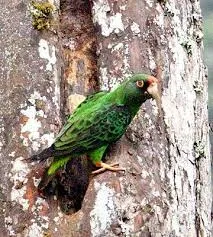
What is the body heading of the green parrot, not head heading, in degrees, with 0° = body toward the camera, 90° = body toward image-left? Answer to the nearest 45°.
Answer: approximately 270°
